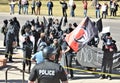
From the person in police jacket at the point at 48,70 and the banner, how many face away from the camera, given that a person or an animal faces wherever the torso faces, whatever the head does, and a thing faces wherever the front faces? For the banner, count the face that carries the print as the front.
1

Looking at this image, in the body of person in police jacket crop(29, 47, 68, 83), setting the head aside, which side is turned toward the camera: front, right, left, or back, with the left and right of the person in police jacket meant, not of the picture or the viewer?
back

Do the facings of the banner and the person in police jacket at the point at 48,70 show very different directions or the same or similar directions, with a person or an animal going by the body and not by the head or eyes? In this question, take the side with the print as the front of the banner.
very different directions

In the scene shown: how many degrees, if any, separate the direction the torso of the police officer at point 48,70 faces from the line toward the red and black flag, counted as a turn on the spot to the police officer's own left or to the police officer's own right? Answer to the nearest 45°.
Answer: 0° — they already face it
